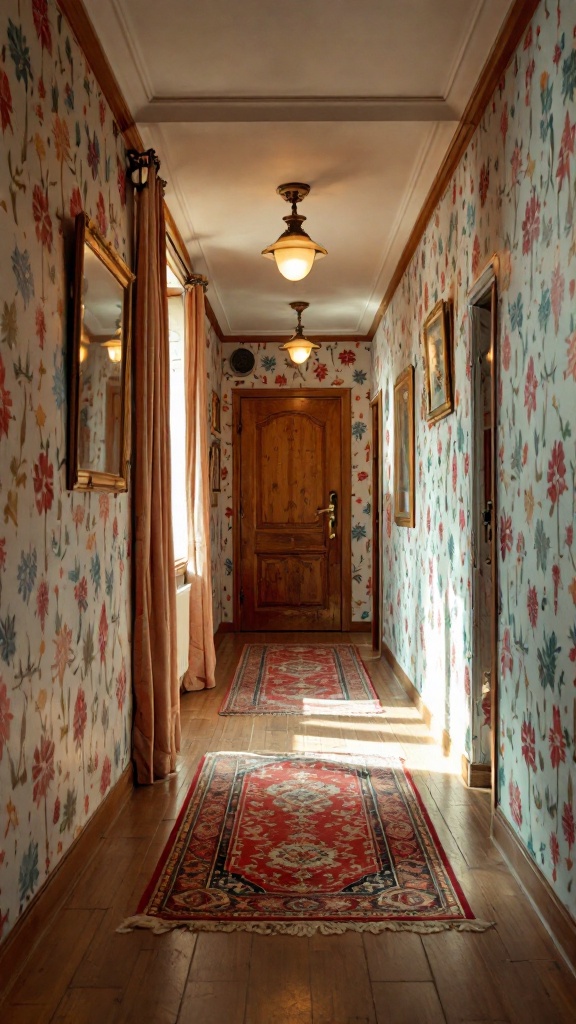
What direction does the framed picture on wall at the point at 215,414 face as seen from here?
to the viewer's right

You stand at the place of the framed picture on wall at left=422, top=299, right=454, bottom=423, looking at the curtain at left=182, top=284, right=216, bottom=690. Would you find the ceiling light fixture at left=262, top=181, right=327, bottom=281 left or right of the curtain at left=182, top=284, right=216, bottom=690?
left

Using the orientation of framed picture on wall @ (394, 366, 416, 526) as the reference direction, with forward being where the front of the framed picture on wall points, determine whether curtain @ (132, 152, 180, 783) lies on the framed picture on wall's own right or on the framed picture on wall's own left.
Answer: on the framed picture on wall's own left

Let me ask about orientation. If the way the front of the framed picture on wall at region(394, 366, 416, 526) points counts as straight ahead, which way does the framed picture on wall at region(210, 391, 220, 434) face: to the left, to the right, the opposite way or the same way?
the opposite way

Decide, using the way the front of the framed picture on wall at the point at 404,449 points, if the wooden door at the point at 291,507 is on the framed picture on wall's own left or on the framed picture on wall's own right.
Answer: on the framed picture on wall's own right

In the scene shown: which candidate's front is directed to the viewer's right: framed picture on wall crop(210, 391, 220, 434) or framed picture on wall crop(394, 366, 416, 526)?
framed picture on wall crop(210, 391, 220, 434)

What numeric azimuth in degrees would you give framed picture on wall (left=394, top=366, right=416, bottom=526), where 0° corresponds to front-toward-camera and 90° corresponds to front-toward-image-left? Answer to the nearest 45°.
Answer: approximately 90°

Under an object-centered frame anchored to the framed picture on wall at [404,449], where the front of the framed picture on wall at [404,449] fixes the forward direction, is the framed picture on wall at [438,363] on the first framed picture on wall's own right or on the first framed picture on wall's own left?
on the first framed picture on wall's own left

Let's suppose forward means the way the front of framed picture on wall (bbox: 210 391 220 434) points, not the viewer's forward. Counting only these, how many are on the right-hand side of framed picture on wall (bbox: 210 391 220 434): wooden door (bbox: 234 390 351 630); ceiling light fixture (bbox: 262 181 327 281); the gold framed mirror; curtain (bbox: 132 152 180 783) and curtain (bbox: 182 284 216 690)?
4

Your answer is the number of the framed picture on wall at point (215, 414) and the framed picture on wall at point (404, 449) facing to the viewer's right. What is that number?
1

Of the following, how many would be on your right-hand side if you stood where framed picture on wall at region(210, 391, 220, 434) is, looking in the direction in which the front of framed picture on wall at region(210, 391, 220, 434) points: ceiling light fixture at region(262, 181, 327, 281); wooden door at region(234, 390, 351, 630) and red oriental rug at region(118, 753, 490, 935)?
2

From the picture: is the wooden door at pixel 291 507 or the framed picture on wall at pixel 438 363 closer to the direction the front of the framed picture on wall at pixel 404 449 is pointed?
the wooden door
